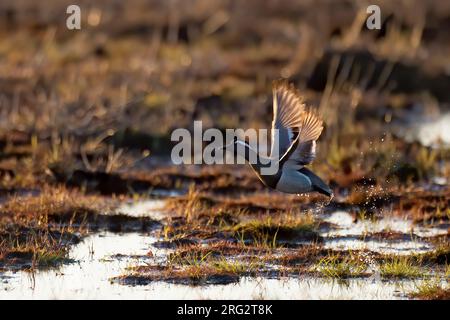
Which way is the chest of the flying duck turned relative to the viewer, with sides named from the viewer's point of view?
facing to the left of the viewer
